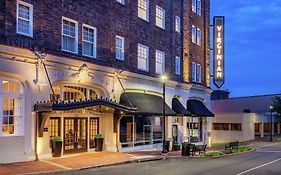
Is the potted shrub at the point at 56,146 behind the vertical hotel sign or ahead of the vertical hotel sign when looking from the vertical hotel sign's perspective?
ahead

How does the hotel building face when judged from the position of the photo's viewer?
facing the viewer and to the right of the viewer

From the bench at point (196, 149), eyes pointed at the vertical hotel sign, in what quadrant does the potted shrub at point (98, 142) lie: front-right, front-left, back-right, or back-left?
back-left

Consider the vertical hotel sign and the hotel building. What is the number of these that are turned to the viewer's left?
0

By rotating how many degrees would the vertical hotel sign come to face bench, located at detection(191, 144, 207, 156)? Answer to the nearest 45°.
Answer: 0° — it already faces it

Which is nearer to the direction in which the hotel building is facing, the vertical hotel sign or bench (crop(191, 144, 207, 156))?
the bench

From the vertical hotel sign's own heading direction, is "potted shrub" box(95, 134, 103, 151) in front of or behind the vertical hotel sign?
in front

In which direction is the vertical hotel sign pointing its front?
toward the camera
